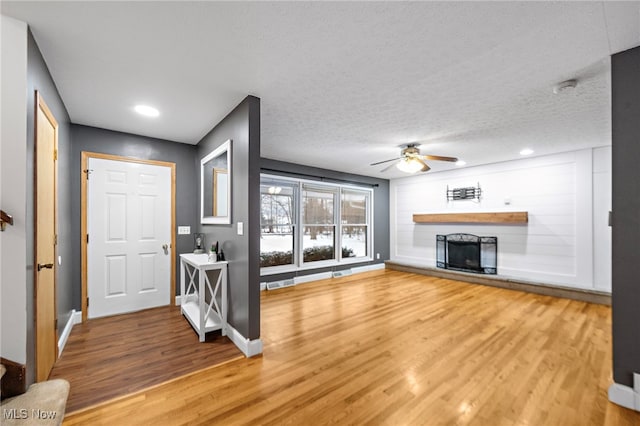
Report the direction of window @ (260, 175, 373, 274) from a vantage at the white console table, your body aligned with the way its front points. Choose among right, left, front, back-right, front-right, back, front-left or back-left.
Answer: back-right

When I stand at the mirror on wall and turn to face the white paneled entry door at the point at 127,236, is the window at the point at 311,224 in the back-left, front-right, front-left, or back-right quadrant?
back-right

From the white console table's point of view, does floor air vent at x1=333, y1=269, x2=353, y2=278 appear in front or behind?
behind

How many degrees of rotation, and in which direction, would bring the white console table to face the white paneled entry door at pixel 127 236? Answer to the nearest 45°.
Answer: approximately 45° to its right

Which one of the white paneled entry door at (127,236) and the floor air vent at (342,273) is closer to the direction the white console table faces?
the white paneled entry door

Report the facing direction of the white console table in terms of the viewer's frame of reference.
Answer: facing to the left of the viewer
